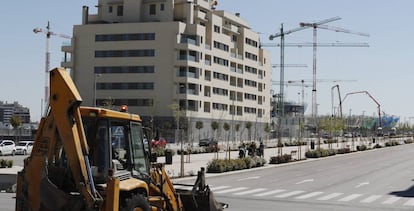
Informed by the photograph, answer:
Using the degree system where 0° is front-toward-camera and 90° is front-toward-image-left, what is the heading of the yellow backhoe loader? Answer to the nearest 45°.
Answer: approximately 225°

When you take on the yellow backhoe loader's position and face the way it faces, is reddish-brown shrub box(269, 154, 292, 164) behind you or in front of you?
in front

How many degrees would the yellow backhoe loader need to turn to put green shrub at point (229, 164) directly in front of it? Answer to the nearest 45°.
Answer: approximately 45° to its left

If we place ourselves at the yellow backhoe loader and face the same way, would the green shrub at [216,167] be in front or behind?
in front

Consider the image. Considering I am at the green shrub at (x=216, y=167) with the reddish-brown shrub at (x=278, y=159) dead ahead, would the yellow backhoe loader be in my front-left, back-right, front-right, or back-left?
back-right
